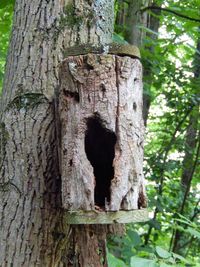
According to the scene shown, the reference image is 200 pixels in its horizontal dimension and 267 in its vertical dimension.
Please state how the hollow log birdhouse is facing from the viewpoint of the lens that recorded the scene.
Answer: facing the viewer
